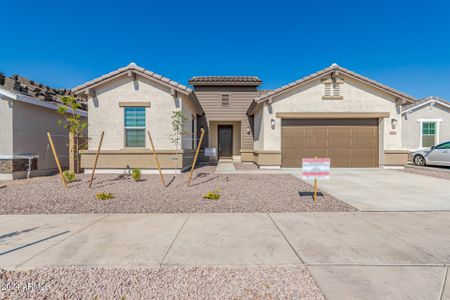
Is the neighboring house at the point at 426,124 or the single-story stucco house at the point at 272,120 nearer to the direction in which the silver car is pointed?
the single-story stucco house

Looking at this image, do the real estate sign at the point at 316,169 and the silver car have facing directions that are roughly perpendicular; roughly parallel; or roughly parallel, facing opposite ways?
roughly perpendicular

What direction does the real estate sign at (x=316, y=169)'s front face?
toward the camera

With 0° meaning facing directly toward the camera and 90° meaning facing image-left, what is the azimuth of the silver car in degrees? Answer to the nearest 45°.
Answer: approximately 90°

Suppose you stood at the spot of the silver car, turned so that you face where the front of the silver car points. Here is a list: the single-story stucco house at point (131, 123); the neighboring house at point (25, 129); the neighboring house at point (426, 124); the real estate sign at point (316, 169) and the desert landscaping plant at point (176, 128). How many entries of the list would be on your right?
1

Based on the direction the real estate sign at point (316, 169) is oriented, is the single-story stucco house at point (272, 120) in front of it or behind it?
behind

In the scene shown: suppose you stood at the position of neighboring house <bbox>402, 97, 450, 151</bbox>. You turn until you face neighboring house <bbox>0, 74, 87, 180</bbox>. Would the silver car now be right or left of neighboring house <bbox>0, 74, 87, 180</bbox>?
left

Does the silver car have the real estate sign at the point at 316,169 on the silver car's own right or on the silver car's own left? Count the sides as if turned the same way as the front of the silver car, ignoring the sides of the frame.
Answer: on the silver car's own left
